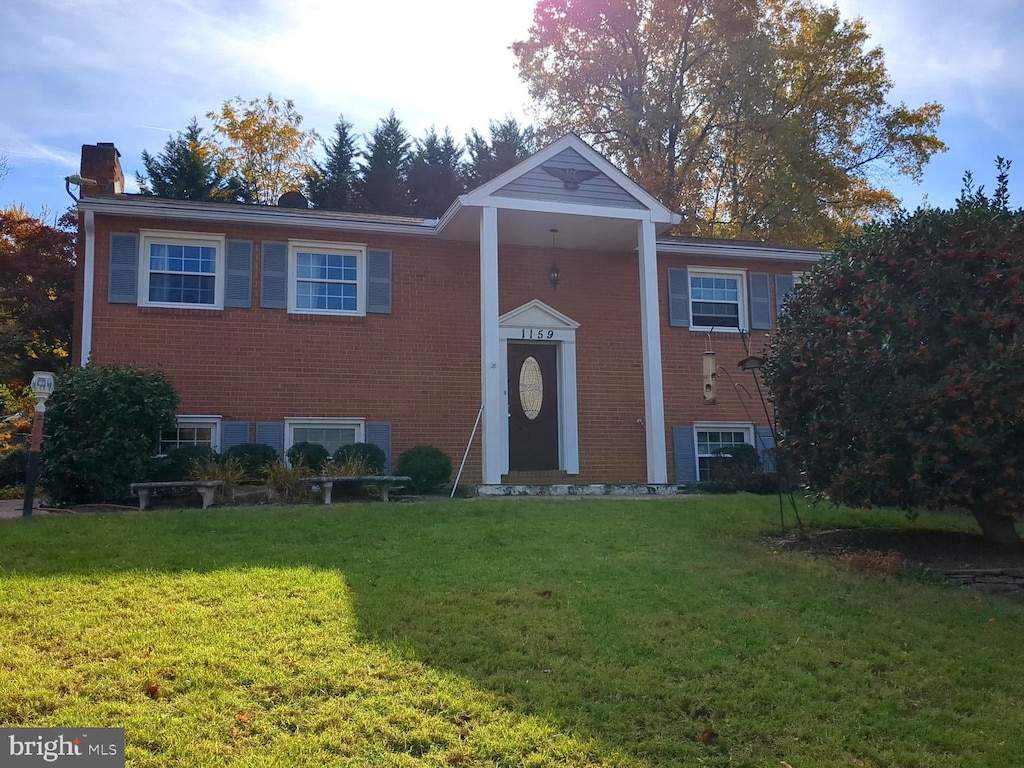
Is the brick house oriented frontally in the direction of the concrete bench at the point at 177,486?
no

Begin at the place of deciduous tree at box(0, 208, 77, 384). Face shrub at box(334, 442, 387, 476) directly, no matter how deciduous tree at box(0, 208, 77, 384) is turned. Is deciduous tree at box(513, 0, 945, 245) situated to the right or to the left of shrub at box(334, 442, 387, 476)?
left

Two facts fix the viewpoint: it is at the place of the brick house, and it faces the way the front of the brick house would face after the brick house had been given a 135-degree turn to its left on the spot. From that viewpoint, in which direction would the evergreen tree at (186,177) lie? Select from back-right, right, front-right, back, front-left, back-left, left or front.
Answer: left

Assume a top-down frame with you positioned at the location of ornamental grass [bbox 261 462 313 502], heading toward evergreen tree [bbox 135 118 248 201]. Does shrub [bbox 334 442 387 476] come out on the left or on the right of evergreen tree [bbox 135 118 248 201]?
right

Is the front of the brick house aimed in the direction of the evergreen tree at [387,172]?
no

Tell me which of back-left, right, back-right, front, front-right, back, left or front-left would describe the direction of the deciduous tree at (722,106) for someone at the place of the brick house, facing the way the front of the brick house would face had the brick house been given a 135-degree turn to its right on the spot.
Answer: right

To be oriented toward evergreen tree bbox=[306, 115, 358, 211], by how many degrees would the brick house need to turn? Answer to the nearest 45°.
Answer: approximately 180°

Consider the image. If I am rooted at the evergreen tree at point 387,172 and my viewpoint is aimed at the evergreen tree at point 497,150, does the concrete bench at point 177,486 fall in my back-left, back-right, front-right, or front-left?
back-right

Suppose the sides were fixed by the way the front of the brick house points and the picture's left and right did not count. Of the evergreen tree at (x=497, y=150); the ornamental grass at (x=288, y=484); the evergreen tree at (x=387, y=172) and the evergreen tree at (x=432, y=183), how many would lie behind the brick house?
3

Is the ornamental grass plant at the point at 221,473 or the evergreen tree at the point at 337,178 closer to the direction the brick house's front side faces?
the ornamental grass plant

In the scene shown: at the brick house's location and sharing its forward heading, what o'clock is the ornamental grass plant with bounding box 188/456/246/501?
The ornamental grass plant is roughly at 2 o'clock from the brick house.

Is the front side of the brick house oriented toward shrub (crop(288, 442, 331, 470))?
no
